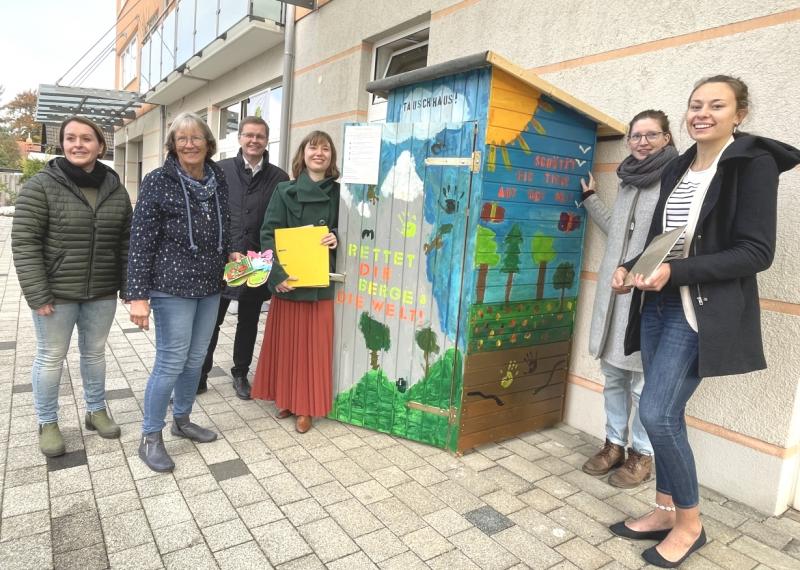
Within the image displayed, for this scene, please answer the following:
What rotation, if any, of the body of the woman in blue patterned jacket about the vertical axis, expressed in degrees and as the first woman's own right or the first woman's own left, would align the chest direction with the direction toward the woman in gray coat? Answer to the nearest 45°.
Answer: approximately 45° to the first woman's own left

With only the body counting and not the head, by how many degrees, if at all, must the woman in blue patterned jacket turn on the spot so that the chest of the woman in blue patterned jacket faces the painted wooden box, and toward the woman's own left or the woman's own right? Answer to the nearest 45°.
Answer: approximately 45° to the woman's own left

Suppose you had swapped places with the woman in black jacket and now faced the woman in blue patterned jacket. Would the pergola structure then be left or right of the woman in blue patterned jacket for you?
right

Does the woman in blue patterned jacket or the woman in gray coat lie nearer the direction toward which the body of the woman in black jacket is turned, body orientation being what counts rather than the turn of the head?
the woman in blue patterned jacket

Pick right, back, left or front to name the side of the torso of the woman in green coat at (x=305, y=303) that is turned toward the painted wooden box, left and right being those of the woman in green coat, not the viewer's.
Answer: left

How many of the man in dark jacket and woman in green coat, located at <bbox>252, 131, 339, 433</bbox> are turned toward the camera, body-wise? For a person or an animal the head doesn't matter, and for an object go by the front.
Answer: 2
